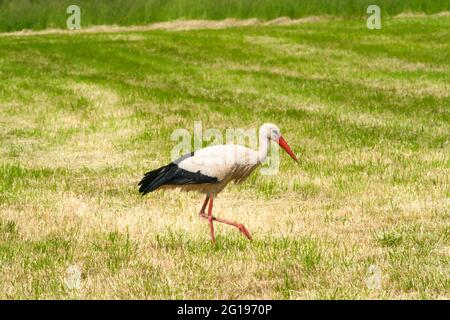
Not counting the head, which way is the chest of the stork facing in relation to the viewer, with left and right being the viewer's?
facing to the right of the viewer
